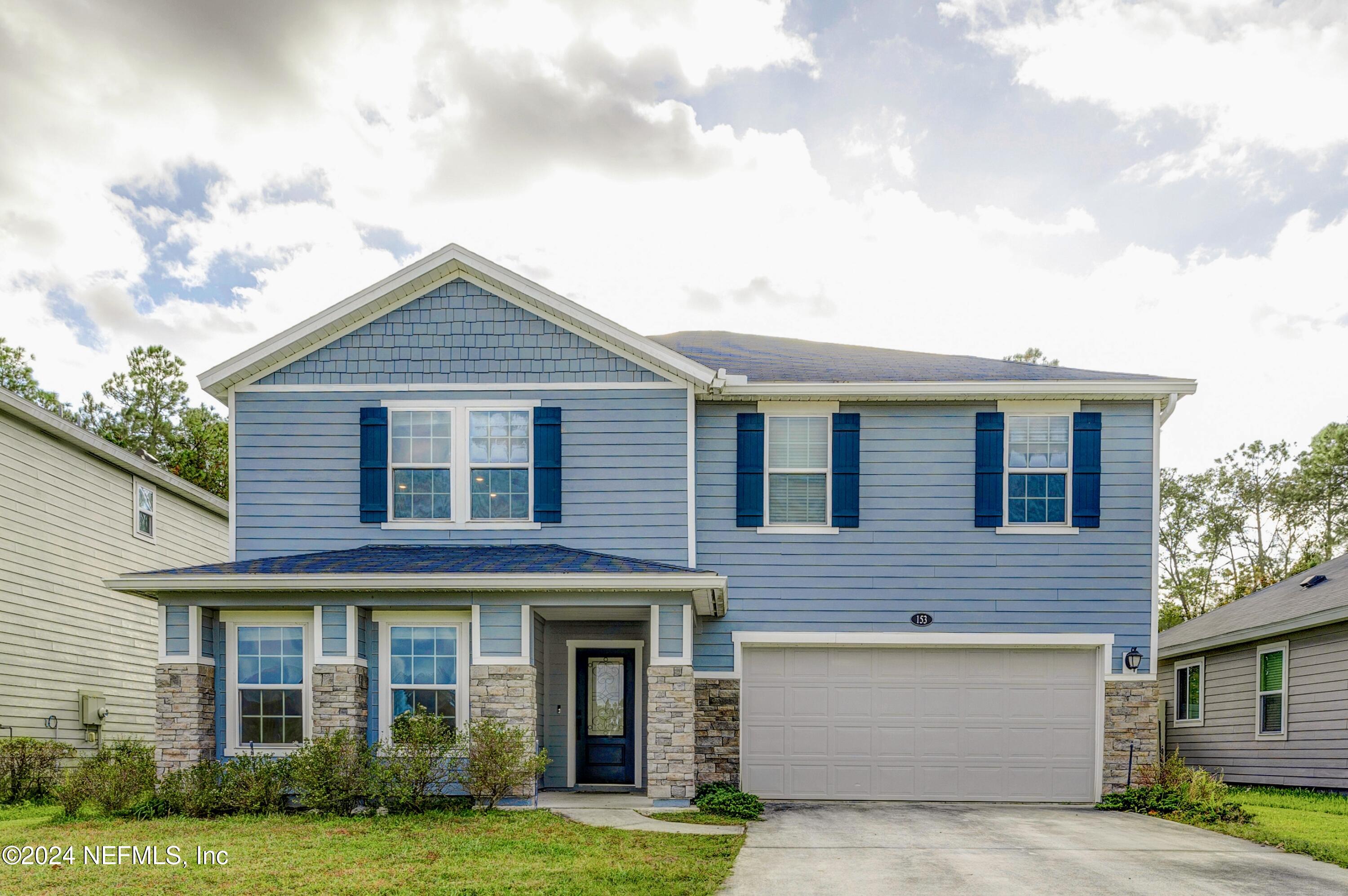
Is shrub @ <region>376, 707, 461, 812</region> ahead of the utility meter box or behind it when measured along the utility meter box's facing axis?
ahead

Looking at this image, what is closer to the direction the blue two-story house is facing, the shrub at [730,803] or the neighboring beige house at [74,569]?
the shrub

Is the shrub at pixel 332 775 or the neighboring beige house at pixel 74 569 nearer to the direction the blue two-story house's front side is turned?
the shrub

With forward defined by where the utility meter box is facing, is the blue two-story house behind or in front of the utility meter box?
in front
